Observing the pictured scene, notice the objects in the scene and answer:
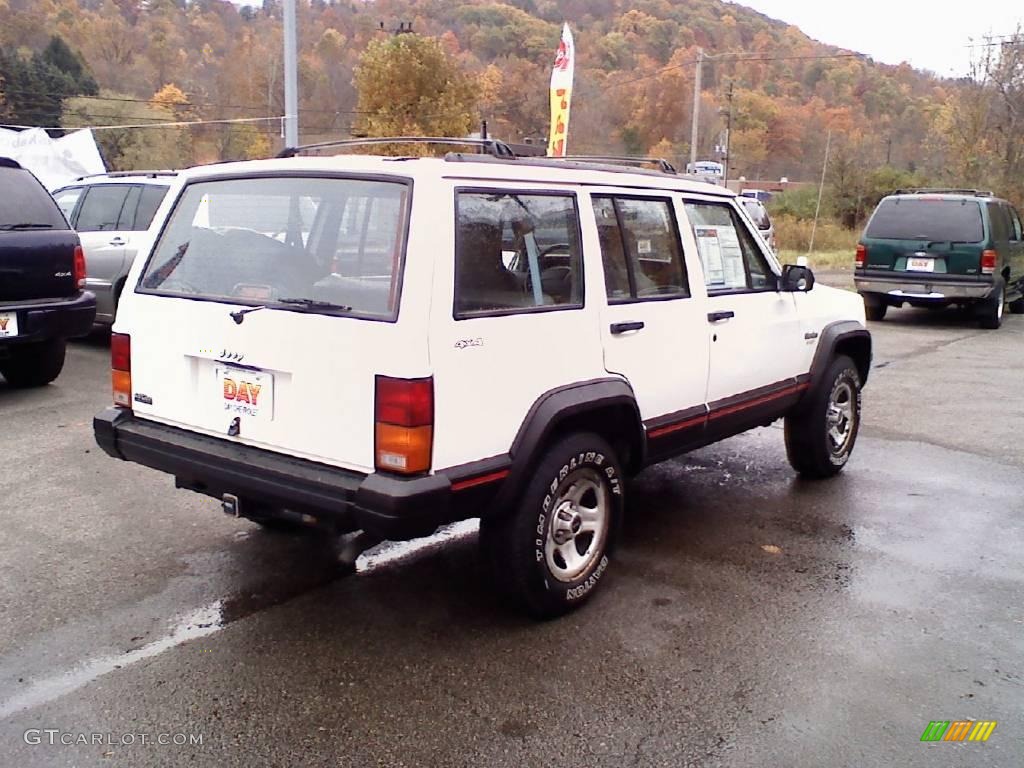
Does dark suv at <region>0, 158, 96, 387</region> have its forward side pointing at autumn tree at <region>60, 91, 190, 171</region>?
yes

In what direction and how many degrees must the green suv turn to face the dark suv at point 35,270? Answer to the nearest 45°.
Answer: approximately 135° to its left

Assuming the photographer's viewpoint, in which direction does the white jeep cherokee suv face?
facing away from the viewer and to the right of the viewer

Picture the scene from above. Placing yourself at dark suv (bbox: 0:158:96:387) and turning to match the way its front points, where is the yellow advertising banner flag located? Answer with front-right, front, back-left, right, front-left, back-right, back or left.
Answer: front-right

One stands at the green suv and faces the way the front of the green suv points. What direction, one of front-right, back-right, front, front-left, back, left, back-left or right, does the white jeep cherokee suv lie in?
back

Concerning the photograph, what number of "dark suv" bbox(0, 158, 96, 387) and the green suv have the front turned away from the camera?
2

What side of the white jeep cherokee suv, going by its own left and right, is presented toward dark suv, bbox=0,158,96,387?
left

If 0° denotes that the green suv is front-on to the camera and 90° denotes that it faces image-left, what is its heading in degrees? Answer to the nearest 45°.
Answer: approximately 180°

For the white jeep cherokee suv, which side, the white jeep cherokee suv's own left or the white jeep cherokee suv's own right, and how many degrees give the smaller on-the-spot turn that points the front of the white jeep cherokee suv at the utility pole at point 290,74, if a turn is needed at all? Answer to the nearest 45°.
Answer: approximately 45° to the white jeep cherokee suv's own left

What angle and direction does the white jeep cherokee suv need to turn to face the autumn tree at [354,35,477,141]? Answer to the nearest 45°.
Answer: approximately 45° to its left

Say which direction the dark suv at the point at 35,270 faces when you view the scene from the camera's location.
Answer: facing away from the viewer

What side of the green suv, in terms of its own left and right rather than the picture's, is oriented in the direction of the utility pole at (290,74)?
left

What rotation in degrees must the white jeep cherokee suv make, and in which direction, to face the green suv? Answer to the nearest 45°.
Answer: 0° — it already faces it

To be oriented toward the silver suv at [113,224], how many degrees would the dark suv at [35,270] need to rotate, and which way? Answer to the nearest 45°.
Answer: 0° — it already faces it
